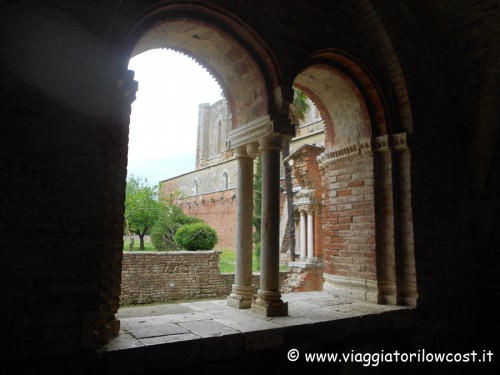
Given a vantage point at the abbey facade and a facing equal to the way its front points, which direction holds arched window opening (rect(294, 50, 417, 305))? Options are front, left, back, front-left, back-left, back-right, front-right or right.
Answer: front-left

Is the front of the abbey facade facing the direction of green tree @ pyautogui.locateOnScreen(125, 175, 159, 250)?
yes

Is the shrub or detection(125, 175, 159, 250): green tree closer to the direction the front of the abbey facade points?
the green tree

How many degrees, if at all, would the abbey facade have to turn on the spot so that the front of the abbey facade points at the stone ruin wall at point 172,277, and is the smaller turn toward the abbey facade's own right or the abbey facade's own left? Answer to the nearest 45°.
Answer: approximately 45° to the abbey facade's own left

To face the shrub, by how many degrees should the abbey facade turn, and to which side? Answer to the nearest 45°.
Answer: approximately 45° to its left

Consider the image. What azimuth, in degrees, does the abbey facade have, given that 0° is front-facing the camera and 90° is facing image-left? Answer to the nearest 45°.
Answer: approximately 45°

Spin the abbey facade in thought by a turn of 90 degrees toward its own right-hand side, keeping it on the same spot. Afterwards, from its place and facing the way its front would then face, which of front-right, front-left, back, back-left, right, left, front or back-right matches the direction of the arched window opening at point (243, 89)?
back-left
